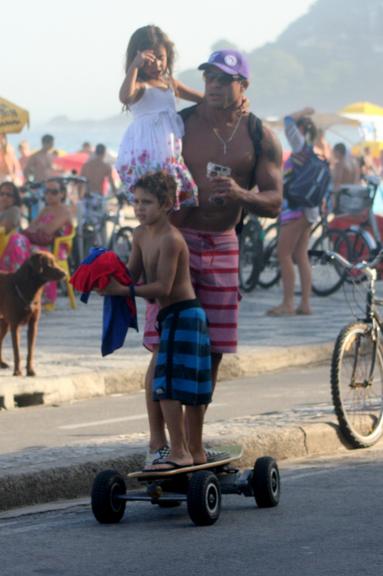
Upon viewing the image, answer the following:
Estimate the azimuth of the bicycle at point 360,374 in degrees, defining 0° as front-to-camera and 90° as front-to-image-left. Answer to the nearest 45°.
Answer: approximately 45°

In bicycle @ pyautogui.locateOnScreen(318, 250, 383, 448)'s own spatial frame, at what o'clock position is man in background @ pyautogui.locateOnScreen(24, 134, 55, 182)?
The man in background is roughly at 4 o'clock from the bicycle.

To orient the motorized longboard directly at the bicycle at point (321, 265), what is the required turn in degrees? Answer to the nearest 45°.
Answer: approximately 135° to its right

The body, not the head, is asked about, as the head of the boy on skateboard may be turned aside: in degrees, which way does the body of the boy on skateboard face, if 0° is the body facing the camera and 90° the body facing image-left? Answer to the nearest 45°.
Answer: approximately 45°

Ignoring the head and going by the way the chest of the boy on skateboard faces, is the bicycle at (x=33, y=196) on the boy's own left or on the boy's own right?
on the boy's own right
